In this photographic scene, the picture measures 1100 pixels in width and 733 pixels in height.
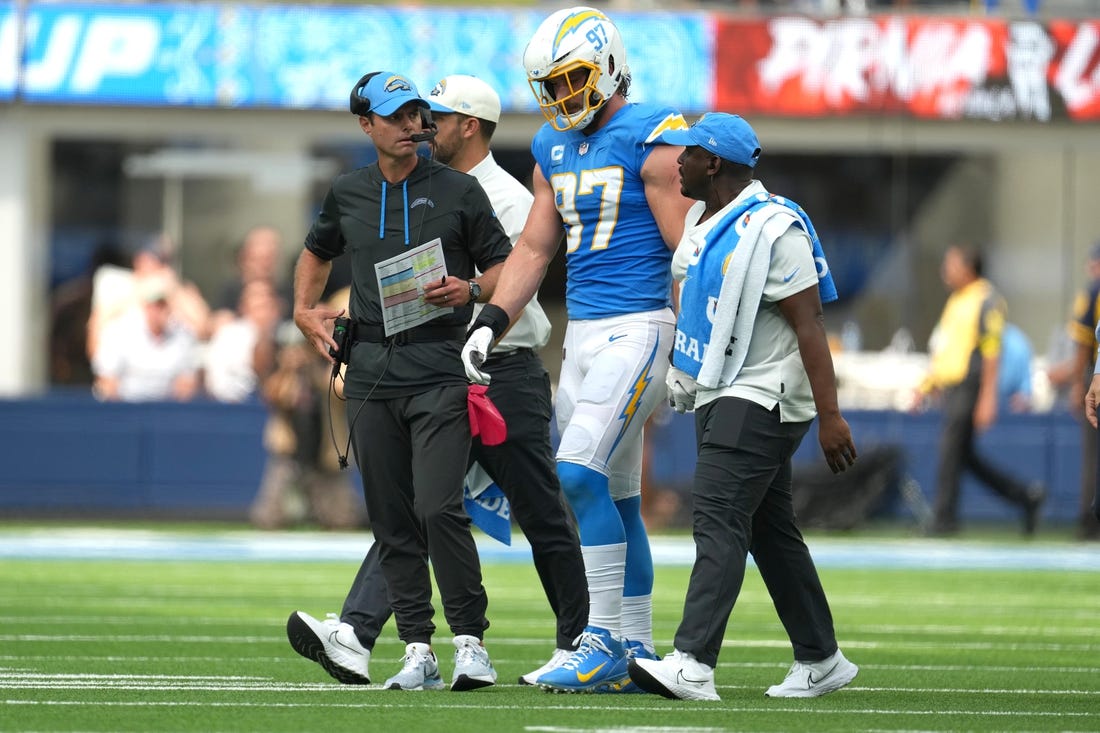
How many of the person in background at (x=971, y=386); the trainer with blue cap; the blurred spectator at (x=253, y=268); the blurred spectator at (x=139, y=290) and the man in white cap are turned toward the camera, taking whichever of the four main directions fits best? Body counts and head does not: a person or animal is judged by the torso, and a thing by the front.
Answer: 2

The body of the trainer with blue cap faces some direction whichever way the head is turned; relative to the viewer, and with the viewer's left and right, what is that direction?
facing to the left of the viewer

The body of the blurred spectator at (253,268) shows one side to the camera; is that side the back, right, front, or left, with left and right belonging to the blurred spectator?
front

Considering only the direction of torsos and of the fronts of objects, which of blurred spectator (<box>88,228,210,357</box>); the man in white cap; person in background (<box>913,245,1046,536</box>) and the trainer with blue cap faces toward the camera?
the blurred spectator

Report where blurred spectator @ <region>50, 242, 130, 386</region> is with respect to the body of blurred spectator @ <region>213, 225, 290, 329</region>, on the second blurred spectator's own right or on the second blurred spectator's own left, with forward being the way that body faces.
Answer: on the second blurred spectator's own right

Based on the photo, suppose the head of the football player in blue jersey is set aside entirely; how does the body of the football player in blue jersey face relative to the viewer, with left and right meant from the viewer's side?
facing the viewer and to the left of the viewer

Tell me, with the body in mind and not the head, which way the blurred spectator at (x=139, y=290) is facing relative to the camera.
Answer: toward the camera

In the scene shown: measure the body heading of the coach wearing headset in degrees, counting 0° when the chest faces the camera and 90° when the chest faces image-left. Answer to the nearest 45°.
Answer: approximately 0°

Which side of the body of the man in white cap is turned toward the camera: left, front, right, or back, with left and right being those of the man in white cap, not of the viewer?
left
